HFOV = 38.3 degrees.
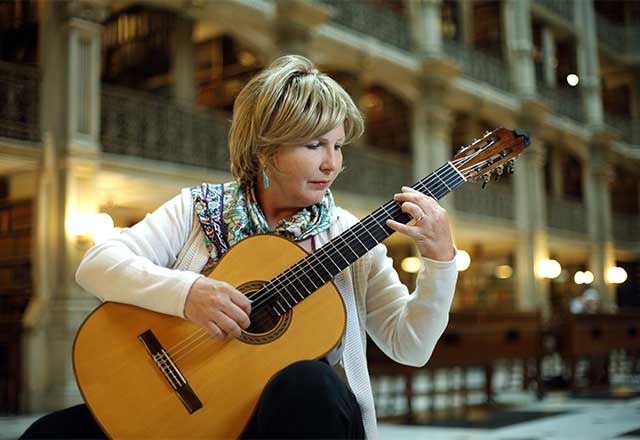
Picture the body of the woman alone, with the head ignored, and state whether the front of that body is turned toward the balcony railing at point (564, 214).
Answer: no

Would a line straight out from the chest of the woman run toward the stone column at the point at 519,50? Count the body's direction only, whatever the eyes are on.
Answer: no

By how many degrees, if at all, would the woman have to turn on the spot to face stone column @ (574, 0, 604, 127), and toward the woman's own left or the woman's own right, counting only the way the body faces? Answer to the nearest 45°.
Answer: approximately 135° to the woman's own left

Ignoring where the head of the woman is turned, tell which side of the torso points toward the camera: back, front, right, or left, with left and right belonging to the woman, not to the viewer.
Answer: front

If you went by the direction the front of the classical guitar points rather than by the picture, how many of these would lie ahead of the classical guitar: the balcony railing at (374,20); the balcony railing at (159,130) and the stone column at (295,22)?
0

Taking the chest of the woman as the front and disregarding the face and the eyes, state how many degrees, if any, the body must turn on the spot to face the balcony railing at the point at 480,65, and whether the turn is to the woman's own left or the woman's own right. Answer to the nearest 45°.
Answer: approximately 180°

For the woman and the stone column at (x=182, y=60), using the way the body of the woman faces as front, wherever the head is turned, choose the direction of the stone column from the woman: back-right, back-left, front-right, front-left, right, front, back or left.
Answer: back

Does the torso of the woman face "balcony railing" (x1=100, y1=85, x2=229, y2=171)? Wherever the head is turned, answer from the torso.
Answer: no

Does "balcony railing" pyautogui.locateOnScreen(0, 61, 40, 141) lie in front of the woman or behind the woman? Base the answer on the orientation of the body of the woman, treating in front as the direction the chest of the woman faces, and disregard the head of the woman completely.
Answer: behind

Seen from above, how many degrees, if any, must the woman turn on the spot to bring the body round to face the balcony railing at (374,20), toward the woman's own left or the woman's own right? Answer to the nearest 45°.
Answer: approximately 180°

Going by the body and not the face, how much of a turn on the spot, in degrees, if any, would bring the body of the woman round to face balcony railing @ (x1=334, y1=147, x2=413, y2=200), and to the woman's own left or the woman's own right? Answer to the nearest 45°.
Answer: approximately 180°

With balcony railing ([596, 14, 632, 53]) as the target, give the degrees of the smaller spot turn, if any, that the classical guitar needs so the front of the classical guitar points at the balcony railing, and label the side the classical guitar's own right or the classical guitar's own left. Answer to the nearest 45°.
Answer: approximately 135° to the classical guitar's own left

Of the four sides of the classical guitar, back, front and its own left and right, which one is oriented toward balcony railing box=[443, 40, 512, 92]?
back

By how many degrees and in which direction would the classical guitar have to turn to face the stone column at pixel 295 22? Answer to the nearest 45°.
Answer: approximately 180°

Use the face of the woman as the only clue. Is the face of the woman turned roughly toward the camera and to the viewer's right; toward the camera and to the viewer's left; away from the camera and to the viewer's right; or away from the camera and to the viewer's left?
toward the camera and to the viewer's right

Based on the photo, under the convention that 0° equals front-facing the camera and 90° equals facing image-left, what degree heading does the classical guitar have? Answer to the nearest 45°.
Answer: approximately 0°
